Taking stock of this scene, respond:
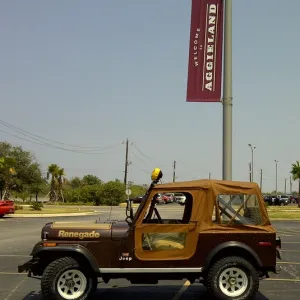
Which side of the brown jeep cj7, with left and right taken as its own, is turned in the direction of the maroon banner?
right

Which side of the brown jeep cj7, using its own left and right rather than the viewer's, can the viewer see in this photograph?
left

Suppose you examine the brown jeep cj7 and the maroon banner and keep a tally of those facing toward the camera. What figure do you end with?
1

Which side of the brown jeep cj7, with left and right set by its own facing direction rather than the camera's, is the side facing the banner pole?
right

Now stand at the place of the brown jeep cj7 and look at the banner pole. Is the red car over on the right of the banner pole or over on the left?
left

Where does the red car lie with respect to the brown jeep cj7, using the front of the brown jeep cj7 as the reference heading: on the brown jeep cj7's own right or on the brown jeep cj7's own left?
on the brown jeep cj7's own right

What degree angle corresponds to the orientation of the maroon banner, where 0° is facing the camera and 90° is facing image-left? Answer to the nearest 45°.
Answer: approximately 0°

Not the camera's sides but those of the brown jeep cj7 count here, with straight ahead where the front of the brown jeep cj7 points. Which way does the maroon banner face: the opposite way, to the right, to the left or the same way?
to the left

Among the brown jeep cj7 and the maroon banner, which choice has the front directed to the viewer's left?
the brown jeep cj7

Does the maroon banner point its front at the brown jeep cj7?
yes
